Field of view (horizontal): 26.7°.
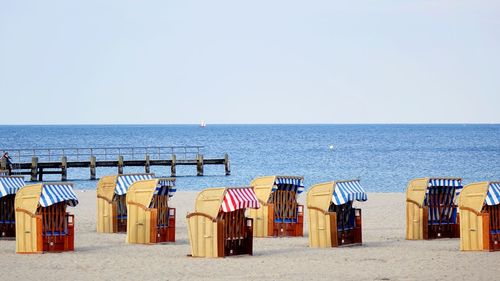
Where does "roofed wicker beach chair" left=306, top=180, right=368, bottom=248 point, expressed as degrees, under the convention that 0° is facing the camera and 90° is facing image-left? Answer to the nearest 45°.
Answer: approximately 315°

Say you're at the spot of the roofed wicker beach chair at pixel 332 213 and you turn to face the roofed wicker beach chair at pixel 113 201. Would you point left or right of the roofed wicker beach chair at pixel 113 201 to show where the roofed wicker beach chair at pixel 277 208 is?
right

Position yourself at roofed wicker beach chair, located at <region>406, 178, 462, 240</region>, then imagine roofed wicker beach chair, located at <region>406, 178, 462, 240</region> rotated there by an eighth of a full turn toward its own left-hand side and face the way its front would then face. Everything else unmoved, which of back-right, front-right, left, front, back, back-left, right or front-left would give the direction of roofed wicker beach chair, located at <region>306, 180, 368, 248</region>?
back-right

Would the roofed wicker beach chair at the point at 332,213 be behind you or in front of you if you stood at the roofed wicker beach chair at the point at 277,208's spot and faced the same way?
in front

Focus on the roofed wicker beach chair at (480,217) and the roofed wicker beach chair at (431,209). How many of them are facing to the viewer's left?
0

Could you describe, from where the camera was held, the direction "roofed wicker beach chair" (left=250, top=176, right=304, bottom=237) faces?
facing the viewer and to the right of the viewer

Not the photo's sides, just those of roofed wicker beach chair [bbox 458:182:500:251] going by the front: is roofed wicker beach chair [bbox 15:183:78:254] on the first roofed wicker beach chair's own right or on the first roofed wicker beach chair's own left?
on the first roofed wicker beach chair's own right

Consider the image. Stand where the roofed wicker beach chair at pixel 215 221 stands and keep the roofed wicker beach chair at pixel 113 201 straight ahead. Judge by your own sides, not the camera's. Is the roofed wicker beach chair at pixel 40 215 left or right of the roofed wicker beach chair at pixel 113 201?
left

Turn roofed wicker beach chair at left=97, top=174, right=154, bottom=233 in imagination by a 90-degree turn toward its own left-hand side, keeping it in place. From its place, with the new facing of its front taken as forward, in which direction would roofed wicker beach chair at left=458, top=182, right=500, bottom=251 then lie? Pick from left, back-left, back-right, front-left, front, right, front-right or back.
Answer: right

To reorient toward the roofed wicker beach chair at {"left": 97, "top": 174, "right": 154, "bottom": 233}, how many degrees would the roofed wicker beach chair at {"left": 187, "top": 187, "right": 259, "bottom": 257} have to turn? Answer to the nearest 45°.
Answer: approximately 180°

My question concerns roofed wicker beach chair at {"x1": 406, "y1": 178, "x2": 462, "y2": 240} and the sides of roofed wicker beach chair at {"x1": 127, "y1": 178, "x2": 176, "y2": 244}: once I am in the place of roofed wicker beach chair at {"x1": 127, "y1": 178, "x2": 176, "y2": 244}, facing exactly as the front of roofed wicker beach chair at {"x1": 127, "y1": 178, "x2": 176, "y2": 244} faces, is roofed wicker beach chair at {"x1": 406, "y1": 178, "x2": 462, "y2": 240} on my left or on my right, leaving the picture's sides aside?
on my left
